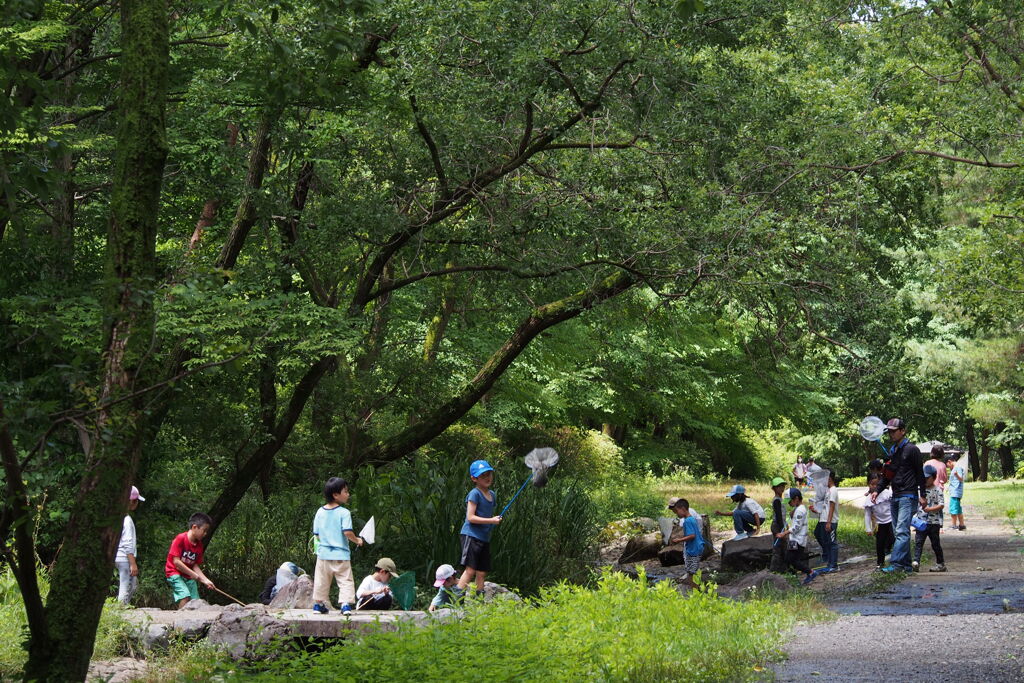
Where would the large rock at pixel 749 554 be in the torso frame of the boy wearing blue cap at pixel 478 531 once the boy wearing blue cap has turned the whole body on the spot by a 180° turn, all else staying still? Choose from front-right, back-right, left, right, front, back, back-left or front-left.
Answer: right

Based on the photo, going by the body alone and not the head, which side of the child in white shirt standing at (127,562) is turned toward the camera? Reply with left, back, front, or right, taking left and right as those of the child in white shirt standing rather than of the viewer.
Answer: right

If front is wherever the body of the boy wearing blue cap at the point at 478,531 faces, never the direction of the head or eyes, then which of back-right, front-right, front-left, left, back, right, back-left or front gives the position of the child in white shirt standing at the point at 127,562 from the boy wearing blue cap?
back-right

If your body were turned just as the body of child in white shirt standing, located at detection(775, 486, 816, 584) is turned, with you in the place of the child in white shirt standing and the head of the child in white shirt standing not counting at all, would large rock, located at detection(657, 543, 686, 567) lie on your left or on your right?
on your right

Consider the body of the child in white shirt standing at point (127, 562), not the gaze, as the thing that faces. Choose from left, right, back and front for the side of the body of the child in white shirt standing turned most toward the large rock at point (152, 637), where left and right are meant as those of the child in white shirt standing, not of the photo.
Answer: right

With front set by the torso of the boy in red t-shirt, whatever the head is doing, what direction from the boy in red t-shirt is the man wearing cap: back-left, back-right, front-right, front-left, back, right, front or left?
front-left

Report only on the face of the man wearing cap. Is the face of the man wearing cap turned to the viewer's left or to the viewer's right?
to the viewer's left

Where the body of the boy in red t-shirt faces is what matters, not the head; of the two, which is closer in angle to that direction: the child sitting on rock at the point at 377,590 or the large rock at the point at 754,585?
the child sitting on rock

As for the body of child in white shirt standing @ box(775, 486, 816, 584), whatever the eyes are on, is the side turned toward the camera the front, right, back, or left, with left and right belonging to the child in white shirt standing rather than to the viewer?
left

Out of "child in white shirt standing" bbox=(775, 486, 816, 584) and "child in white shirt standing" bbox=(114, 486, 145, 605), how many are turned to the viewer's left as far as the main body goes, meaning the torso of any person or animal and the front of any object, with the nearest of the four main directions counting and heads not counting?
1

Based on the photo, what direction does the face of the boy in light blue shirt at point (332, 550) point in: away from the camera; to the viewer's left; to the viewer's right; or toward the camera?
to the viewer's right

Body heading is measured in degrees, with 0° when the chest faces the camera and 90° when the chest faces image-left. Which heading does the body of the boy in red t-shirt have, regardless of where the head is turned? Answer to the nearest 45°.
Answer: approximately 315°

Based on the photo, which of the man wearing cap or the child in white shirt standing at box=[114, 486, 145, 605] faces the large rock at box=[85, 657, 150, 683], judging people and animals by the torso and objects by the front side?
the man wearing cap
